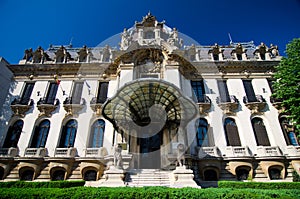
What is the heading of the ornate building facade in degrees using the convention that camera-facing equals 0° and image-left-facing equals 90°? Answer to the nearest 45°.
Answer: approximately 0°

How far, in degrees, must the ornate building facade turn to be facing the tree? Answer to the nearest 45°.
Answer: approximately 90° to its left
